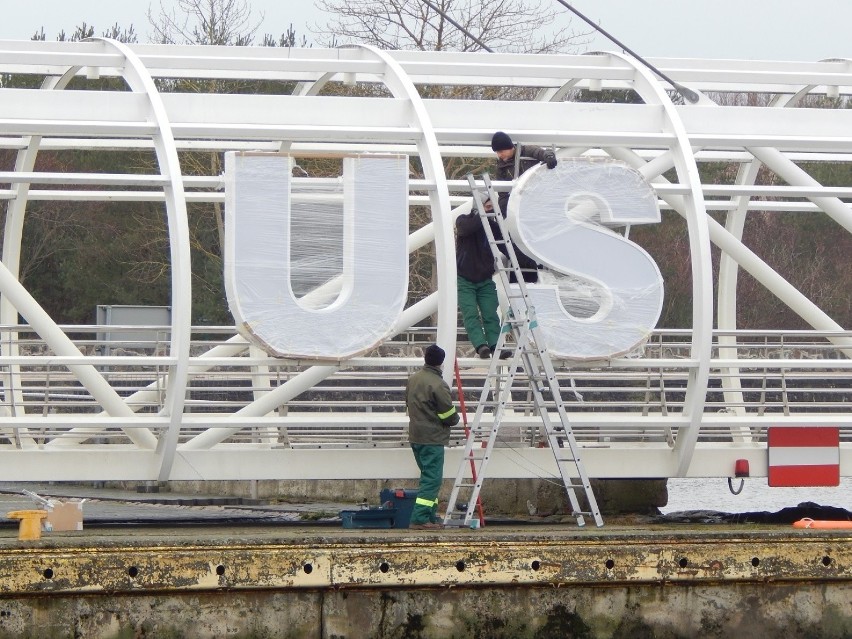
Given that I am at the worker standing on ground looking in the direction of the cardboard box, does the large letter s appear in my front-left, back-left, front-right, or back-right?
back-right

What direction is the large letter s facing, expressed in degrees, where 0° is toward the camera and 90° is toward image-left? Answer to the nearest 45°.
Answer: approximately 0°

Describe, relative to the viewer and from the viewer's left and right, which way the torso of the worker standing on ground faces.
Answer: facing away from the viewer and to the right of the viewer

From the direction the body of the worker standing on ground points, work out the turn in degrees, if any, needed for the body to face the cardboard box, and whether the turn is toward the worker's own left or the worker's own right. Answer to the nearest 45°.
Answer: approximately 135° to the worker's own left

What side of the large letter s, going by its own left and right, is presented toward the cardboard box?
right

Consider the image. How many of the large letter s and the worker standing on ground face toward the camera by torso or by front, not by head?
1
